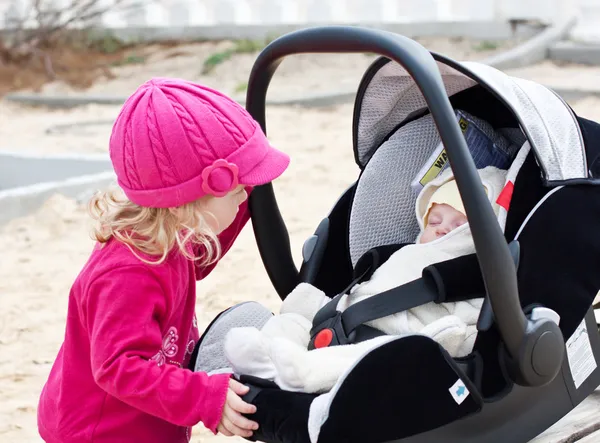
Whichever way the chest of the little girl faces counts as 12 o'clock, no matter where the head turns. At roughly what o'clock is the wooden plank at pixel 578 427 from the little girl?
The wooden plank is roughly at 12 o'clock from the little girl.

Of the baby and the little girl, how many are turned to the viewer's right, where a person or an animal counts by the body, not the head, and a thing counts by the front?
1

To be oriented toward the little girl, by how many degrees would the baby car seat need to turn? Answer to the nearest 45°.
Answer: approximately 45° to its right

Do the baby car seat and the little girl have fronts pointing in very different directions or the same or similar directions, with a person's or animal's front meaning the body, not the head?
very different directions

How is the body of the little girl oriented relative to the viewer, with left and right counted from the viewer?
facing to the right of the viewer

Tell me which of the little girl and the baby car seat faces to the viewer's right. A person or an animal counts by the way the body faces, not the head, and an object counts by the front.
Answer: the little girl

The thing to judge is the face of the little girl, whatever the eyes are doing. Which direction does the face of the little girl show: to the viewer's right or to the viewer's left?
to the viewer's right
